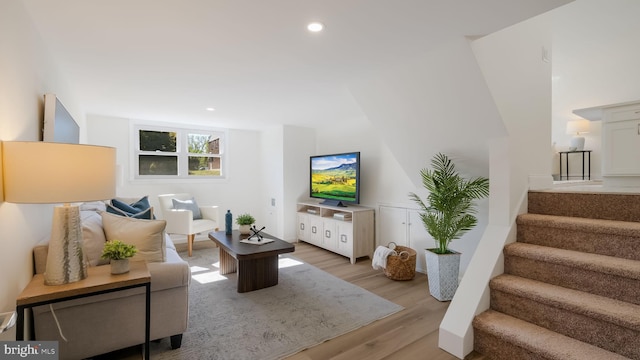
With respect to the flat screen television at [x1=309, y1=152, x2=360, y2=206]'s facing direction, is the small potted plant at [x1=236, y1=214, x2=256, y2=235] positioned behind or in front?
in front

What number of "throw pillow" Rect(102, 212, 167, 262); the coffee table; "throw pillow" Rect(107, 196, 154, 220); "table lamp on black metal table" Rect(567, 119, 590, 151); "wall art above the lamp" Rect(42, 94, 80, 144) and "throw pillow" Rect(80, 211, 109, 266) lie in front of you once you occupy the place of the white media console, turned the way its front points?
5

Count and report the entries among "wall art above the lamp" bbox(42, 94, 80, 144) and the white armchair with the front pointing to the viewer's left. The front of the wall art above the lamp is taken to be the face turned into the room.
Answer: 0

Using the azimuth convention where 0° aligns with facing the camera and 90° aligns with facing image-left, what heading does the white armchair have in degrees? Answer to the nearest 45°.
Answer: approximately 315°

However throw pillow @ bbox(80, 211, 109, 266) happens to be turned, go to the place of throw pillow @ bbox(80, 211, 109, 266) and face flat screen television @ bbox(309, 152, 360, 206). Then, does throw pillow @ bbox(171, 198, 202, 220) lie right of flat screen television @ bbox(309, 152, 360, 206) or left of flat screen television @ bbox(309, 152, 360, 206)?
left

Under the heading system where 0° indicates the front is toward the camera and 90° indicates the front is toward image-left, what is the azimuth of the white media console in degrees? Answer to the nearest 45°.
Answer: approximately 45°

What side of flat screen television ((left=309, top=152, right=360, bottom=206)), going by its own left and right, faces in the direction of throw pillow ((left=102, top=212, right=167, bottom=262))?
front

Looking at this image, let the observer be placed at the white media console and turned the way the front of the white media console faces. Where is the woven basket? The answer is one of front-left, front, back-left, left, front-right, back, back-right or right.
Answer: left

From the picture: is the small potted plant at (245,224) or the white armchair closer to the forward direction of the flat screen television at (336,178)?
the small potted plant
